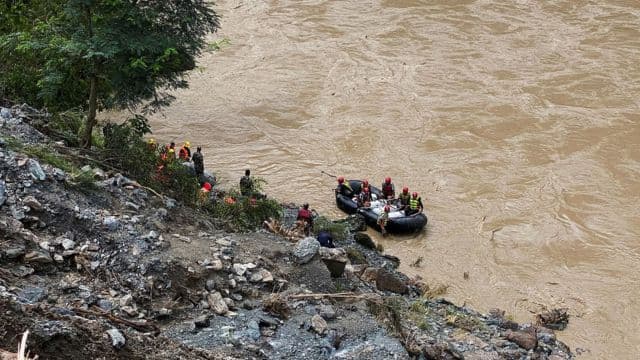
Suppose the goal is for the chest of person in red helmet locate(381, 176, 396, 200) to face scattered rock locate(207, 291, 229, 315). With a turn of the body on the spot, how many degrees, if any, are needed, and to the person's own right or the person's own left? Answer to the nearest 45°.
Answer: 0° — they already face it

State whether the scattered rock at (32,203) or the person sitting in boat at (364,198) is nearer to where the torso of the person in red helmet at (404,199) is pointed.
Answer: the scattered rock

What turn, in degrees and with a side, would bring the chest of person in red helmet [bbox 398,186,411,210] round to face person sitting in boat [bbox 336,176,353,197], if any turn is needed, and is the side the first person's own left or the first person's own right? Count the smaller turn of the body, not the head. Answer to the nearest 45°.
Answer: approximately 45° to the first person's own right

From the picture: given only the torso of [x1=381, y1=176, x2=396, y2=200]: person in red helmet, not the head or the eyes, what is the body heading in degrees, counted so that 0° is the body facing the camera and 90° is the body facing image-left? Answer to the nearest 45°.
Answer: approximately 0°

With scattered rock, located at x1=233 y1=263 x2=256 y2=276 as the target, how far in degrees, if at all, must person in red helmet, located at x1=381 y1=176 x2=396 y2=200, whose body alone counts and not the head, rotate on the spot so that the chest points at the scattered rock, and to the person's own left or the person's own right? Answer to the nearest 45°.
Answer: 0° — they already face it

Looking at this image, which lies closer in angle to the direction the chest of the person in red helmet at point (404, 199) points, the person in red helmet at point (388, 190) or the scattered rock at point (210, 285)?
the scattered rock

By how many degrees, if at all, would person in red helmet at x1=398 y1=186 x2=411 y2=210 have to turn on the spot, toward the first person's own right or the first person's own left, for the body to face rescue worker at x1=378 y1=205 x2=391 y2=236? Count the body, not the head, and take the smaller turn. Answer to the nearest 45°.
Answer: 0° — they already face them

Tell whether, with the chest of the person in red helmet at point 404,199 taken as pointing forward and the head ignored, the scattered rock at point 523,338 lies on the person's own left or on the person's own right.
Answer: on the person's own left

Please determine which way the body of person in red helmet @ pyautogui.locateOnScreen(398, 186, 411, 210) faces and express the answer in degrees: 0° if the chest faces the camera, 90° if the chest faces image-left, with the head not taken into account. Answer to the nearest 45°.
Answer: approximately 45°
